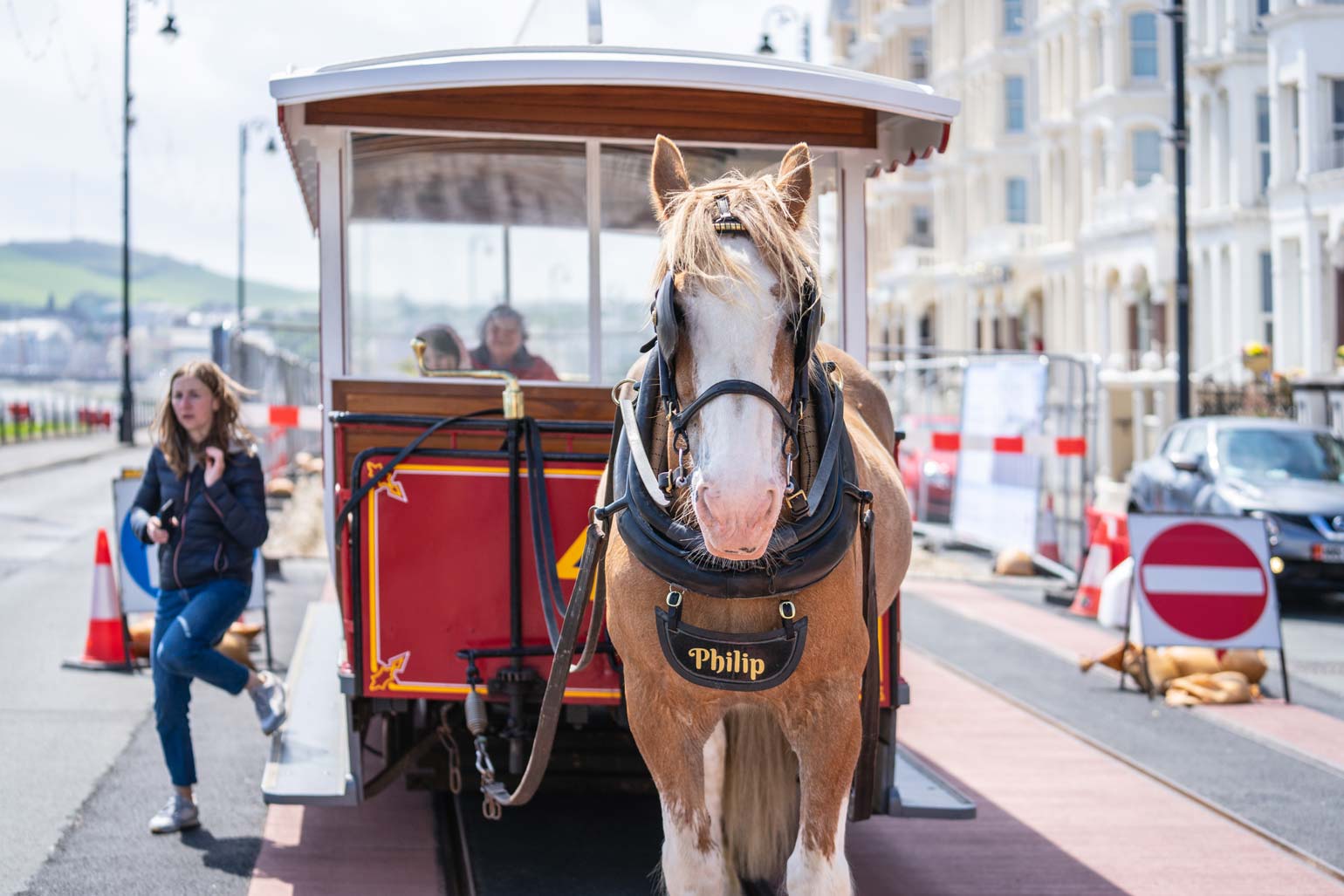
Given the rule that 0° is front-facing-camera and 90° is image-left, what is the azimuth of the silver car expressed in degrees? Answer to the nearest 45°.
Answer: approximately 315°

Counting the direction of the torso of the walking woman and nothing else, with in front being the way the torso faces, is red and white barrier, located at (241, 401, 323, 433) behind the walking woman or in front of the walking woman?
behind

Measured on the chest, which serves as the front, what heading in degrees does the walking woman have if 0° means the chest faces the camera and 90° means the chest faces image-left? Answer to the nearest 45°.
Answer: approximately 45°

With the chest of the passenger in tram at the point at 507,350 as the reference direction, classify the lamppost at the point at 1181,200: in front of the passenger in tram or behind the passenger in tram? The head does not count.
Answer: behind

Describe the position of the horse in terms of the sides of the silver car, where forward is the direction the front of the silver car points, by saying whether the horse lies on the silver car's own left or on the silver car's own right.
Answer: on the silver car's own right

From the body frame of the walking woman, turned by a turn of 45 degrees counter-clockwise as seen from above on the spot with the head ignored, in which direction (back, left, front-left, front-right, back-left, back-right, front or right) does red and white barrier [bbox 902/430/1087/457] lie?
back-left

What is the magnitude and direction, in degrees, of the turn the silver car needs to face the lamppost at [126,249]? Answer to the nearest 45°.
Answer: approximately 180°
